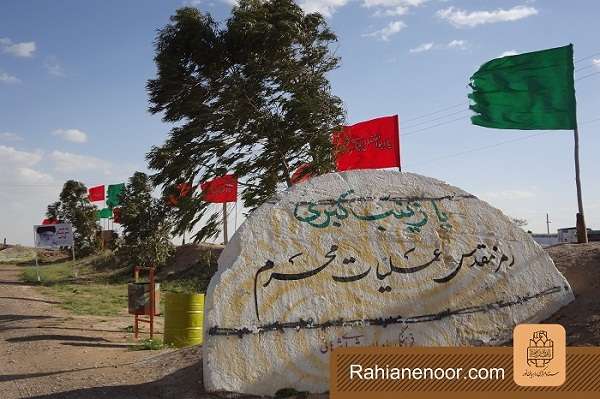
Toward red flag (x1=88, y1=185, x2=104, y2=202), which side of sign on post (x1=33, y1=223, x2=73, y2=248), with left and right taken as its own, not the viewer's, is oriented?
back

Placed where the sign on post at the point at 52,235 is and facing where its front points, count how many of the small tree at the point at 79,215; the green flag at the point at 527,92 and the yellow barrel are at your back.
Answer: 1

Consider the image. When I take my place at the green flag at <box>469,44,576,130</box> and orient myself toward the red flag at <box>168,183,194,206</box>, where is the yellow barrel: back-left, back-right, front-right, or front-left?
front-left

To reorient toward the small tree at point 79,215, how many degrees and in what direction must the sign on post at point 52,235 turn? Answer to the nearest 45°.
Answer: approximately 180°

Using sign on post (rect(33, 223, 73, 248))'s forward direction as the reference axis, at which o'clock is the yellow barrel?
The yellow barrel is roughly at 12 o'clock from the sign on post.

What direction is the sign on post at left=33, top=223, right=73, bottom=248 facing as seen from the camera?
toward the camera

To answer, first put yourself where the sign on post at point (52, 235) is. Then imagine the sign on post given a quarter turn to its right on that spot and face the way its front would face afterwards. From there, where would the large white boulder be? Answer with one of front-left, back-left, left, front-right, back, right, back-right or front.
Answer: left
